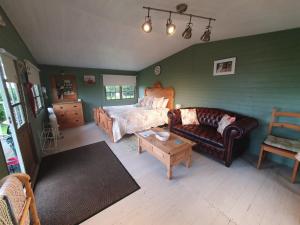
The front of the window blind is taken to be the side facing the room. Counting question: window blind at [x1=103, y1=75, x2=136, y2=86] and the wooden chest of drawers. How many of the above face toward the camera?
2

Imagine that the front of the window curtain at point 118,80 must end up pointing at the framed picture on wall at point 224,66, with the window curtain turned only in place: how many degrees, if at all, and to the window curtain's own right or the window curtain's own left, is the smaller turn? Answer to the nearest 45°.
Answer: approximately 45° to the window curtain's own left

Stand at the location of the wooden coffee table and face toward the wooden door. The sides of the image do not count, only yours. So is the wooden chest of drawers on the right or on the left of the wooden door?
right

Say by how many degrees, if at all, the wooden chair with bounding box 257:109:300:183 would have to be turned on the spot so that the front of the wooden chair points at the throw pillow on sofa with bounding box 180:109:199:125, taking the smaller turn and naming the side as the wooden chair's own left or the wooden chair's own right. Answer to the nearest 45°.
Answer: approximately 45° to the wooden chair's own right

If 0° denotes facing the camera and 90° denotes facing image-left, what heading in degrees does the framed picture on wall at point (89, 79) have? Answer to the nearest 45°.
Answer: approximately 0°

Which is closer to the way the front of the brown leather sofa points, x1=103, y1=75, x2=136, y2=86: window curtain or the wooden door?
the wooden door

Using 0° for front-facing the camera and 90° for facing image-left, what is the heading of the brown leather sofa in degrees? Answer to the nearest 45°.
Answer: approximately 45°

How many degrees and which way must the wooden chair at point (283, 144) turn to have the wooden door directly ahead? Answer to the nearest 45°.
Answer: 0° — it already faces it
